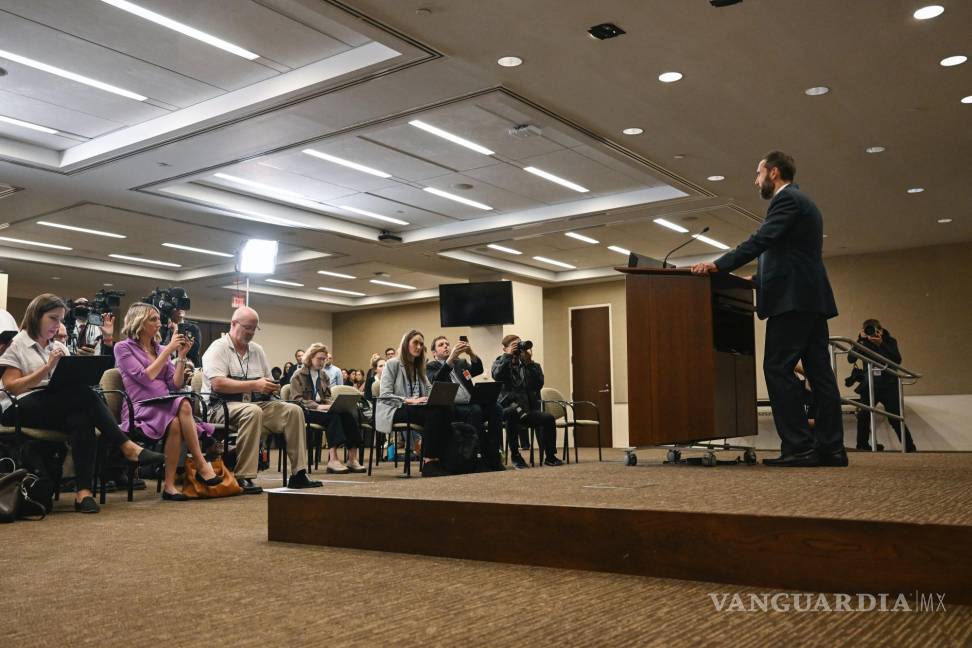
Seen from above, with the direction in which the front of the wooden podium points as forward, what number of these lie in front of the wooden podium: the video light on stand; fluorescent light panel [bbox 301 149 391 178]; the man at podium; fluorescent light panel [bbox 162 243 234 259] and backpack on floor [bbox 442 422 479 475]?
4

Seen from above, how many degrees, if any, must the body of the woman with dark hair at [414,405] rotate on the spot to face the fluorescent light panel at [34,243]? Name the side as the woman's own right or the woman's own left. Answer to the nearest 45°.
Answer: approximately 180°

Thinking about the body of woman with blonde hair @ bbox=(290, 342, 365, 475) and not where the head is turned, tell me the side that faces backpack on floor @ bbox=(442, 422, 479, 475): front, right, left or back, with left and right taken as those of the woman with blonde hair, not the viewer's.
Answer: front

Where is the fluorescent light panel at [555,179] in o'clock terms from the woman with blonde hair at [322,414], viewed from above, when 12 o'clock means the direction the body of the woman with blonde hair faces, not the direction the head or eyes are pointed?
The fluorescent light panel is roughly at 10 o'clock from the woman with blonde hair.

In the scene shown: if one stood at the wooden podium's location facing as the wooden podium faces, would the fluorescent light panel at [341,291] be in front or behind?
in front

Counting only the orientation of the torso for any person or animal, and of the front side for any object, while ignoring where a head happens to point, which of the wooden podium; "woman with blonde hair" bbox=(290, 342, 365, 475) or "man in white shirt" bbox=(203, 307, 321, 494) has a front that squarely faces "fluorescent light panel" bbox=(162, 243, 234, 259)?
the wooden podium

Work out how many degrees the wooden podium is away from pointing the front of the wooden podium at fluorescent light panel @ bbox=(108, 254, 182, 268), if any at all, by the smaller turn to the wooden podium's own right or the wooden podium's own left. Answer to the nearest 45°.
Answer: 0° — it already faces it

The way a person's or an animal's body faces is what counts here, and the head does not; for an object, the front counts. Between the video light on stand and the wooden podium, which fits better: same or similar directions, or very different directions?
very different directions

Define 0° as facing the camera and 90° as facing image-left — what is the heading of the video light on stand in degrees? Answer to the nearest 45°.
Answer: approximately 315°

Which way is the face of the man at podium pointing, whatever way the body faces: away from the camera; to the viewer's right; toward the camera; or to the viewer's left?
to the viewer's left
